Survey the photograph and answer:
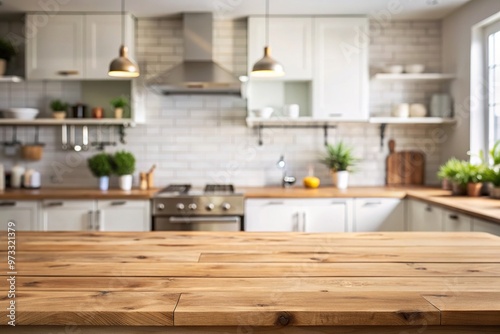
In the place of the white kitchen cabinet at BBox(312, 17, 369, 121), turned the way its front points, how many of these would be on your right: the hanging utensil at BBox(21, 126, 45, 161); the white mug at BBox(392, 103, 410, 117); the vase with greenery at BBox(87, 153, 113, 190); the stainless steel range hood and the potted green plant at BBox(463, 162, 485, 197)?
3

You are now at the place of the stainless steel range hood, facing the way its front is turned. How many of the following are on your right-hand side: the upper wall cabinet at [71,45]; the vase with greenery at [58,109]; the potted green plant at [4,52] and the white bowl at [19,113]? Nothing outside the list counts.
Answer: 4

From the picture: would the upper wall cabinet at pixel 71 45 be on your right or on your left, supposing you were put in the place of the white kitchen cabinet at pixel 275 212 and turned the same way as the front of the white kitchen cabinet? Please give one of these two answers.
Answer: on your right

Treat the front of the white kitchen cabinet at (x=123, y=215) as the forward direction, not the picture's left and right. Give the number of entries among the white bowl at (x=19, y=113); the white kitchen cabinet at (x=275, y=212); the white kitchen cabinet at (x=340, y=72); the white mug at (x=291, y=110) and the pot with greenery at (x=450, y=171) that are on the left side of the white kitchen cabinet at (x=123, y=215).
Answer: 4

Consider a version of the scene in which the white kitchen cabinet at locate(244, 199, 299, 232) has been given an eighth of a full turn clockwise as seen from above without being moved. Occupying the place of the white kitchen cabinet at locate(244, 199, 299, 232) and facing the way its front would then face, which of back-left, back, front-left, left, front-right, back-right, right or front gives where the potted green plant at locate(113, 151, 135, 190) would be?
front-right

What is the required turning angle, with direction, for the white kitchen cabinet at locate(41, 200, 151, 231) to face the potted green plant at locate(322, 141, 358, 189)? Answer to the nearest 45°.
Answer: approximately 90° to its left

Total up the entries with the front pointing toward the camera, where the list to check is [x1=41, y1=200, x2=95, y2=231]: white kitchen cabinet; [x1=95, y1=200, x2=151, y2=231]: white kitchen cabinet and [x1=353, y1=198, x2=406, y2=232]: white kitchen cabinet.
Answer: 3

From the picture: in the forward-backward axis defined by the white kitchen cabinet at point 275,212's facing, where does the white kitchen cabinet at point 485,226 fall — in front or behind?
in front

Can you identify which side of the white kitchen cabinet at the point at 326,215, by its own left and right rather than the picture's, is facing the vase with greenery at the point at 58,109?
right

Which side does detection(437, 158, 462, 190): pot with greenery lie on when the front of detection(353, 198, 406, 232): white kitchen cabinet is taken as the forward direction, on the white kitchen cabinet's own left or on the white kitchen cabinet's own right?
on the white kitchen cabinet's own left

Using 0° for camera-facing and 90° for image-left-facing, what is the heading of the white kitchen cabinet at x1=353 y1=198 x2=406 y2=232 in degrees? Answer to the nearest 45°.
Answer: approximately 0°

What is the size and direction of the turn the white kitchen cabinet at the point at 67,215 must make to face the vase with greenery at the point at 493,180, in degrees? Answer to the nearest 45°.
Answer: approximately 45° to its left

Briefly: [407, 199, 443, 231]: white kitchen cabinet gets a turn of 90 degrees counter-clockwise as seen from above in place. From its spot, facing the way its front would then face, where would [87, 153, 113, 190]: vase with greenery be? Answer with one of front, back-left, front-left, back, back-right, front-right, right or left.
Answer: back-right
